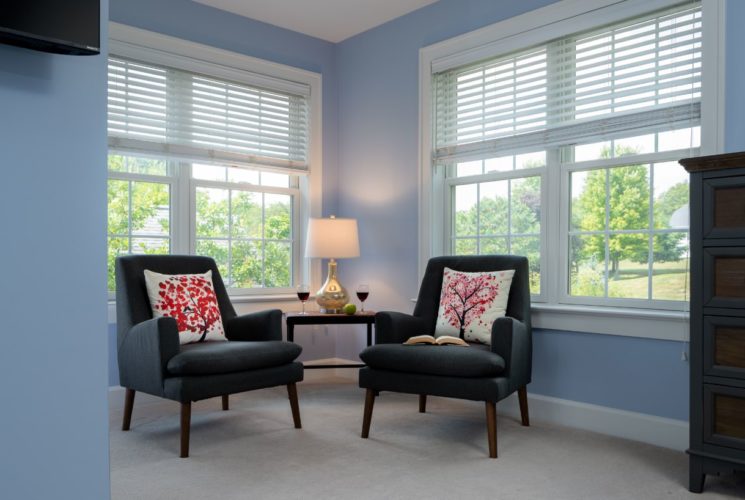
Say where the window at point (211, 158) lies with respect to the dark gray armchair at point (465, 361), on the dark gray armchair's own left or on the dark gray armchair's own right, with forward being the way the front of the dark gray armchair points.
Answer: on the dark gray armchair's own right

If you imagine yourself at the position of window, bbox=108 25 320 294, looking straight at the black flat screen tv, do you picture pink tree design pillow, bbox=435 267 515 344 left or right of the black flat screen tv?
left

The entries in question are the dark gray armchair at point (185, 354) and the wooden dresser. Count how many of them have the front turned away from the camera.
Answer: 0

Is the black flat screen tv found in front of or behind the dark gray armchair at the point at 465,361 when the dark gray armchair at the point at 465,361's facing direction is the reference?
in front

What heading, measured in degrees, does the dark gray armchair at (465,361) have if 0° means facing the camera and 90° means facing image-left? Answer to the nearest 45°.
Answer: approximately 45°

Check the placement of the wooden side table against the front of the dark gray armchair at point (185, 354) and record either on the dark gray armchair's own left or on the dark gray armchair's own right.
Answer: on the dark gray armchair's own left

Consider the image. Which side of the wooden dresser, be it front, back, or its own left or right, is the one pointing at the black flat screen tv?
front

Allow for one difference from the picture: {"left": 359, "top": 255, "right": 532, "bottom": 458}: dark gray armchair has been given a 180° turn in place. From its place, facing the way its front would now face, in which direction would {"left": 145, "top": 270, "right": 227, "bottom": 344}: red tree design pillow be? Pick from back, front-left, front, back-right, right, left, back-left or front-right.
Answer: back-left

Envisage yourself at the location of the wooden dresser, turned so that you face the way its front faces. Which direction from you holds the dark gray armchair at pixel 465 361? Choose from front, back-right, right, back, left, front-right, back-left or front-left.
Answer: front-right

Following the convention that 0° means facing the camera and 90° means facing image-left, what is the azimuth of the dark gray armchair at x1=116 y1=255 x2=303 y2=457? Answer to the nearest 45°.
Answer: approximately 315°

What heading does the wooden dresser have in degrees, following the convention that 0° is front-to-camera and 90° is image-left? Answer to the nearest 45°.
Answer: approximately 45°

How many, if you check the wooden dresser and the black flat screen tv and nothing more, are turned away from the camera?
0
